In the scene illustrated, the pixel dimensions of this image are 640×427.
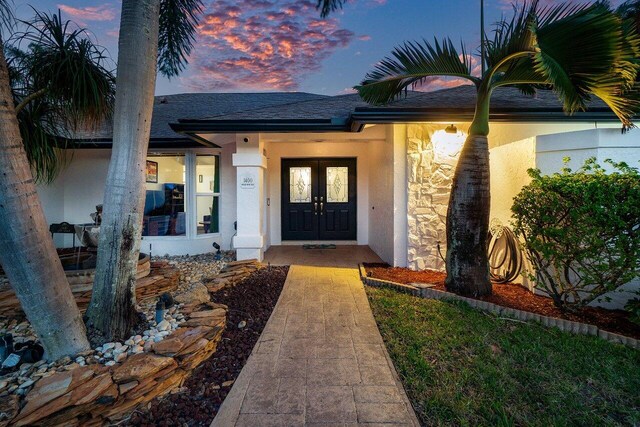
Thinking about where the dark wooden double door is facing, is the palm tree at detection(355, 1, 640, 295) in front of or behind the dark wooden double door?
in front

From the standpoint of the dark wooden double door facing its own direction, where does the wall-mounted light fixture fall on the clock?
The wall-mounted light fixture is roughly at 11 o'clock from the dark wooden double door.

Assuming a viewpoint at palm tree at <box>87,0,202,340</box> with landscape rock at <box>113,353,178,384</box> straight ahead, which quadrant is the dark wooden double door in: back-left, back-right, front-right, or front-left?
back-left

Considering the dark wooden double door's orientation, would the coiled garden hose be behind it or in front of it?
in front

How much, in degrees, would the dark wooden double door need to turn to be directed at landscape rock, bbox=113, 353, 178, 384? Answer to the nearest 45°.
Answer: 0° — it already faces it

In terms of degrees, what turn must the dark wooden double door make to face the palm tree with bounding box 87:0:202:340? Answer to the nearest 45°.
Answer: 0° — it already faces it

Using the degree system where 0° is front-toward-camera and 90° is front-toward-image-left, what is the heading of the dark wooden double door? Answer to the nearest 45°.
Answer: approximately 0°
